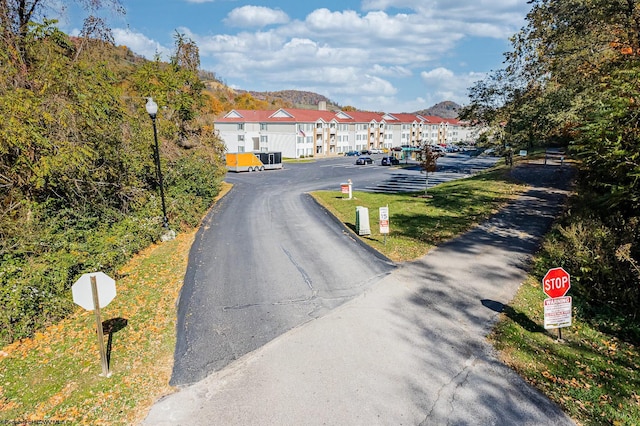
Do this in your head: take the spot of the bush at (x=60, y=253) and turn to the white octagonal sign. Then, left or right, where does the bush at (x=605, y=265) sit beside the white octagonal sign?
left

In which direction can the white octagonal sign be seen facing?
away from the camera

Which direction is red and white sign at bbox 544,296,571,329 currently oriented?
toward the camera

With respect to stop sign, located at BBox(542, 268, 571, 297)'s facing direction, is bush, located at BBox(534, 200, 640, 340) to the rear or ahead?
to the rear

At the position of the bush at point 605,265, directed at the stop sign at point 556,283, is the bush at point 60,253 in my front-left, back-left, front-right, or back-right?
front-right

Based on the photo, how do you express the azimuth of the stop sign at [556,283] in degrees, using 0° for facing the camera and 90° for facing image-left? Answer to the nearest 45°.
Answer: approximately 0°

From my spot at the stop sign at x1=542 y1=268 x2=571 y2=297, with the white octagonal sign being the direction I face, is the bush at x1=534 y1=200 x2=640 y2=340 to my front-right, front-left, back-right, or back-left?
back-right

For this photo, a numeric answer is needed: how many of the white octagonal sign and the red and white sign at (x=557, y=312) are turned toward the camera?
1

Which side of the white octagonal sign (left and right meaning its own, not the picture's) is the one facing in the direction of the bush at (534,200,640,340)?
right
